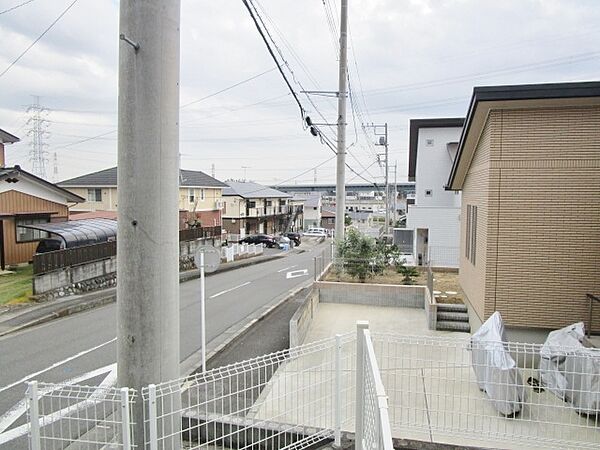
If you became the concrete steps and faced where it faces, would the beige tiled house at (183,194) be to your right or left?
on your right

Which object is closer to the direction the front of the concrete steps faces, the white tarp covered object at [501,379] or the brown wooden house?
the white tarp covered object

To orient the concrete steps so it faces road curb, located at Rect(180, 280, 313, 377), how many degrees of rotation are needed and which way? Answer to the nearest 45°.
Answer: approximately 45° to its right

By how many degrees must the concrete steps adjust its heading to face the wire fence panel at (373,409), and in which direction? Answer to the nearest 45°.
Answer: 0° — it already faces it

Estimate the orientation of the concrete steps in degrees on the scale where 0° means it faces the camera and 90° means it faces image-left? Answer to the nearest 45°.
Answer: approximately 0°

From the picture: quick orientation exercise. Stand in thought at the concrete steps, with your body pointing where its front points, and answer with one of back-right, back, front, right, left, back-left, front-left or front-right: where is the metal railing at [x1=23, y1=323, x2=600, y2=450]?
front

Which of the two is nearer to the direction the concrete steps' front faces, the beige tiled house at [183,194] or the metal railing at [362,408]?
the metal railing

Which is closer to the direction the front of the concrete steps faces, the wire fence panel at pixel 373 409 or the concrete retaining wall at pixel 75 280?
the wire fence panel

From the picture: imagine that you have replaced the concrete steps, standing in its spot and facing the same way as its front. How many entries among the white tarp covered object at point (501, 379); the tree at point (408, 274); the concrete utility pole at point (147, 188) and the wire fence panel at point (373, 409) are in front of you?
3

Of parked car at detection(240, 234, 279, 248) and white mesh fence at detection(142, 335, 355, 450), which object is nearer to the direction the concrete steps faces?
the white mesh fence
